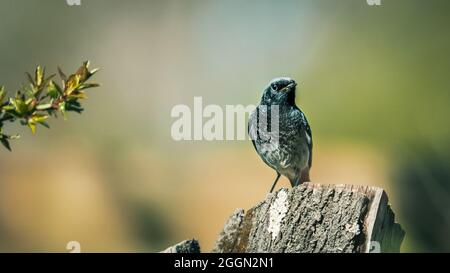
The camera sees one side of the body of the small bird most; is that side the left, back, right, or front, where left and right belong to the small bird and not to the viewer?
front
